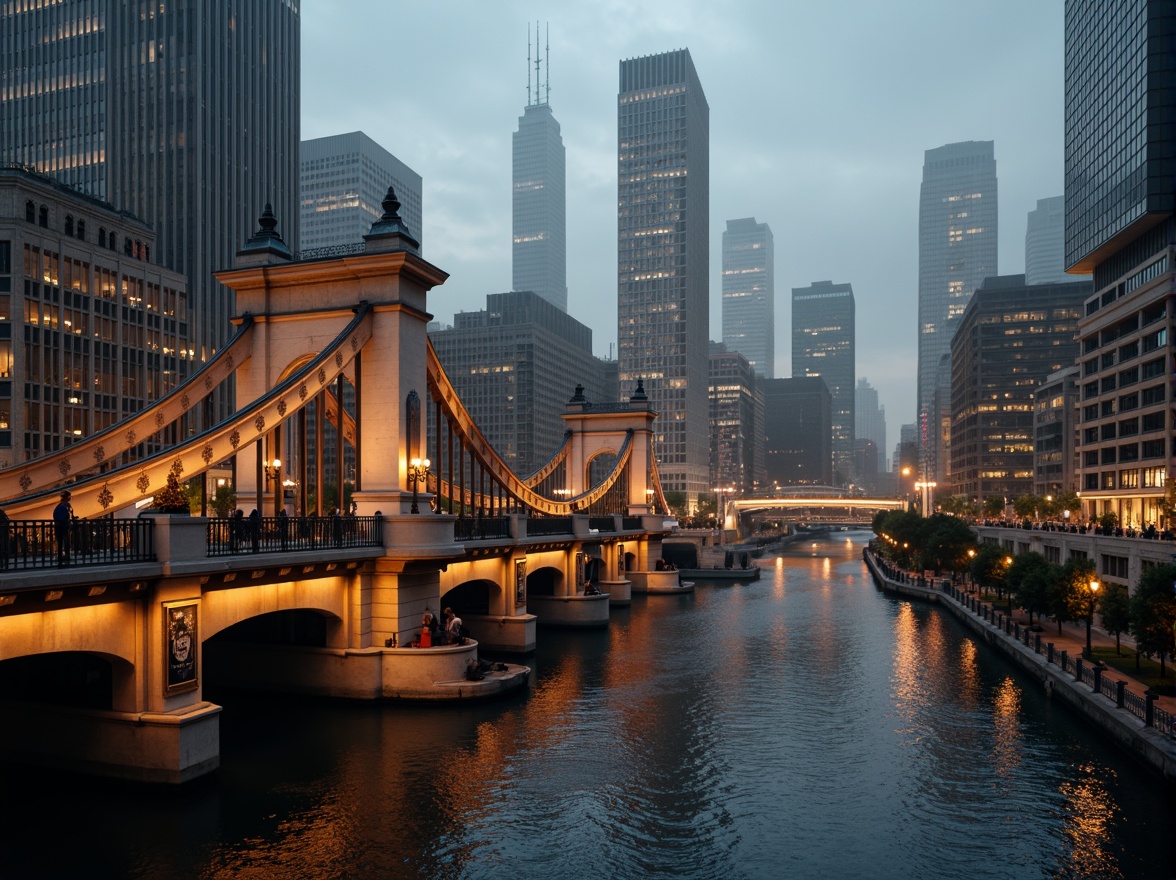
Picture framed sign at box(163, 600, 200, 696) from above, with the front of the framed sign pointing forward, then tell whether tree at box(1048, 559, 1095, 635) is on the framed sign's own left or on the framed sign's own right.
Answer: on the framed sign's own left

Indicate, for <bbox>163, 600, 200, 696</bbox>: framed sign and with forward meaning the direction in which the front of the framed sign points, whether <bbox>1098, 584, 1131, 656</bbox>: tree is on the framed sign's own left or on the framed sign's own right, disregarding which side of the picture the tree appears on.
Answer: on the framed sign's own left

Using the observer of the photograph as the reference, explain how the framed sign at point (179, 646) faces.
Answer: facing the viewer and to the right of the viewer

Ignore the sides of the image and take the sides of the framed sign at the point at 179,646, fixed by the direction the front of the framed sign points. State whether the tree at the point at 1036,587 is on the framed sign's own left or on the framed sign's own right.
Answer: on the framed sign's own left
